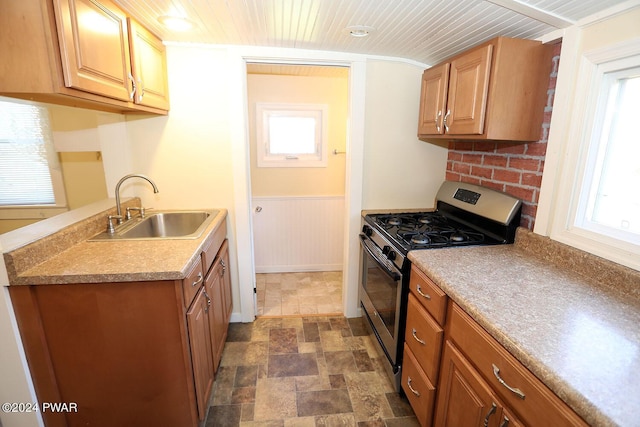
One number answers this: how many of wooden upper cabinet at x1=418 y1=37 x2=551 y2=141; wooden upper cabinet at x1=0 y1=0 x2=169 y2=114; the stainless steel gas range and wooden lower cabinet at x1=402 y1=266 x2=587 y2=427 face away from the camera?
0

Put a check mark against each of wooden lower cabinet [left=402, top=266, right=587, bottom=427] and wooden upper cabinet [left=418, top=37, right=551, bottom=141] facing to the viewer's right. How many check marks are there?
0

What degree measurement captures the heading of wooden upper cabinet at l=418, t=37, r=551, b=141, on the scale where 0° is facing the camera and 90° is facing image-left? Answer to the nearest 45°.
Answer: approximately 45°

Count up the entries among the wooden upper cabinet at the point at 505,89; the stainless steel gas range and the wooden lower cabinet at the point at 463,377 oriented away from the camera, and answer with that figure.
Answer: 0

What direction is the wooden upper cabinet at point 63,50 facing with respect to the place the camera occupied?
facing the viewer and to the right of the viewer

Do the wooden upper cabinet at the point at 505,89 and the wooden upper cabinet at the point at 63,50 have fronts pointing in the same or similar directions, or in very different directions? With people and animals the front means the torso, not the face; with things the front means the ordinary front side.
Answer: very different directions

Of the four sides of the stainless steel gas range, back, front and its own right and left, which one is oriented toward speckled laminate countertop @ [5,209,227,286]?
front

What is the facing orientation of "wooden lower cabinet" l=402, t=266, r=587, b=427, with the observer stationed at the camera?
facing the viewer and to the left of the viewer

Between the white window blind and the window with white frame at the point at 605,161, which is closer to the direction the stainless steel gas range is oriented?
the white window blind

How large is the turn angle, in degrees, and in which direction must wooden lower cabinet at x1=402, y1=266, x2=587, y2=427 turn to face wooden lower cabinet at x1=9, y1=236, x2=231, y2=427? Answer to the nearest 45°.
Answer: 0° — it already faces it

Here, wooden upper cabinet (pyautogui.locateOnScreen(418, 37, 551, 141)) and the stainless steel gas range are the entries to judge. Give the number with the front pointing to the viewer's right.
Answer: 0

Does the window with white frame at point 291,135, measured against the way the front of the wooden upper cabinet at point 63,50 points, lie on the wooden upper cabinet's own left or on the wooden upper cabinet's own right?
on the wooden upper cabinet's own left

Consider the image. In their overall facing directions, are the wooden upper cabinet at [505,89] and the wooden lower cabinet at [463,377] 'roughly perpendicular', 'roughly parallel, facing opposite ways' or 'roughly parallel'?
roughly parallel
